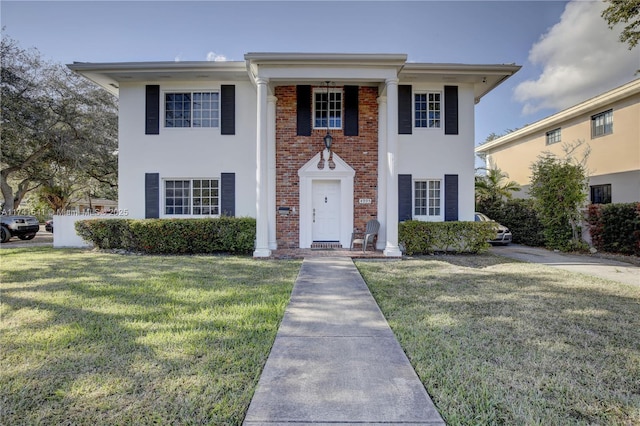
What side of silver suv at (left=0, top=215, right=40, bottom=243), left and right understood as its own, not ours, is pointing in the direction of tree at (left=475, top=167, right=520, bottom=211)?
front

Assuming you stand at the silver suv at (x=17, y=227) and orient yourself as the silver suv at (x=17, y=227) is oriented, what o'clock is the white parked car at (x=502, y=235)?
The white parked car is roughly at 12 o'clock from the silver suv.

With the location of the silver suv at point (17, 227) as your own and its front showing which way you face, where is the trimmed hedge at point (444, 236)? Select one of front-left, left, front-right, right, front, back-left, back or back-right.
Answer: front

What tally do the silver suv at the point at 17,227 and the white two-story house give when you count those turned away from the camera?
0

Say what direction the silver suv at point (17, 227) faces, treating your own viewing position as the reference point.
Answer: facing the viewer and to the right of the viewer

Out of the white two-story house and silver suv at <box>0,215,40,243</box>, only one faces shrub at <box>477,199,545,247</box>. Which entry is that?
the silver suv

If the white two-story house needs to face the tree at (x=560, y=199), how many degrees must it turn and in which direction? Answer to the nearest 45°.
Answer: approximately 90° to its left

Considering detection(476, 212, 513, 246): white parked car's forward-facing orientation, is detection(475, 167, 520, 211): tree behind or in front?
behind

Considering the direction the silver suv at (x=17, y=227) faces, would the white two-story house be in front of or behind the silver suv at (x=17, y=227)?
in front

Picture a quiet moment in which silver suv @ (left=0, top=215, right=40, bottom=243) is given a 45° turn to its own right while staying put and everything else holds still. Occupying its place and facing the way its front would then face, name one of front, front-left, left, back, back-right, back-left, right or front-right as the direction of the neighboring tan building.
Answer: front-left

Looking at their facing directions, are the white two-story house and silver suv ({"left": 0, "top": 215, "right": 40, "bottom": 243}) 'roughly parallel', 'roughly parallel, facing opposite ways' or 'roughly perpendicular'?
roughly perpendicular

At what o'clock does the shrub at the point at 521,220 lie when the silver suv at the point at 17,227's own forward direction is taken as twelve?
The shrub is roughly at 12 o'clock from the silver suv.

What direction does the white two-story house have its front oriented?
toward the camera
